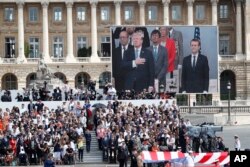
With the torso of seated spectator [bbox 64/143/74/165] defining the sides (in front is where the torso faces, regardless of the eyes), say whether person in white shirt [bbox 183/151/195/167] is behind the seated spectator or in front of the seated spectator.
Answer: in front

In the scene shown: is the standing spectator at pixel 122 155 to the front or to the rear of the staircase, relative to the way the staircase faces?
to the front

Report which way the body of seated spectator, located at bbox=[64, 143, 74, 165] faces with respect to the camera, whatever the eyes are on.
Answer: toward the camera

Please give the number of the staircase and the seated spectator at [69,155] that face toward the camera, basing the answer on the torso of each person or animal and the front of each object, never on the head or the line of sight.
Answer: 2
